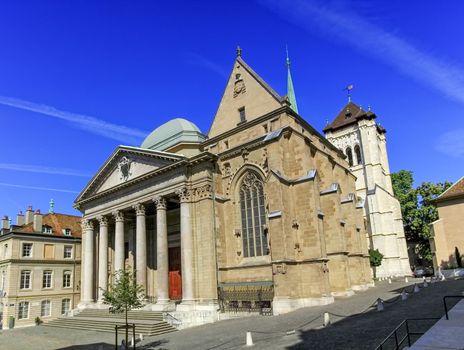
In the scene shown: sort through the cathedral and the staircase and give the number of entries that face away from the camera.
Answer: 0

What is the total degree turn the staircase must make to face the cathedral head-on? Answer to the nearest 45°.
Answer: approximately 135° to its left

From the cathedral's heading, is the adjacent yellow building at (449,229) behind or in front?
behind

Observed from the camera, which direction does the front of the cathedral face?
facing the viewer and to the left of the viewer

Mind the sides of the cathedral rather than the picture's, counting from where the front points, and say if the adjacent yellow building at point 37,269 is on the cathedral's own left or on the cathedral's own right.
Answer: on the cathedral's own right

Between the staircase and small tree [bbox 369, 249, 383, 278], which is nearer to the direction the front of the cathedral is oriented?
the staircase

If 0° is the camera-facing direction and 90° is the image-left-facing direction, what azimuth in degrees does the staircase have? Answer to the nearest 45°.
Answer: approximately 45°

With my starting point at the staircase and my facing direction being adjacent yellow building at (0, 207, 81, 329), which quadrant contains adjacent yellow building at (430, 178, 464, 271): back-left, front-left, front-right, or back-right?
back-right

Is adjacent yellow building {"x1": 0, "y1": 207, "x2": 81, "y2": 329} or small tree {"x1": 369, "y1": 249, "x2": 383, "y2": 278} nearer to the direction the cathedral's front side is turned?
the adjacent yellow building
